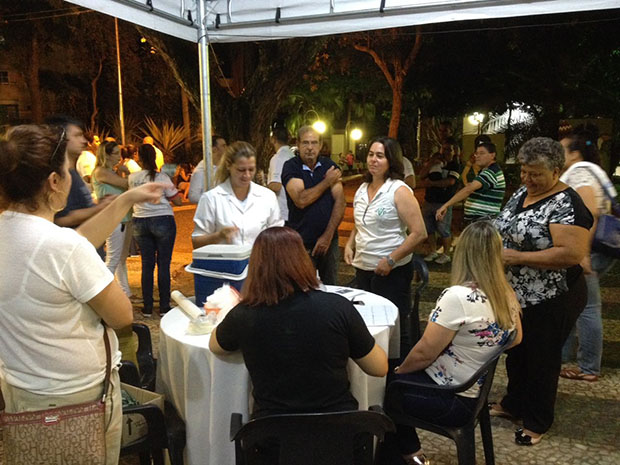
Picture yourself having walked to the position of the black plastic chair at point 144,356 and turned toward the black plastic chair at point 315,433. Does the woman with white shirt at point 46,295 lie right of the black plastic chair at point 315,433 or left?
right

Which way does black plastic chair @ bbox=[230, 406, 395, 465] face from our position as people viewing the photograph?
facing away from the viewer

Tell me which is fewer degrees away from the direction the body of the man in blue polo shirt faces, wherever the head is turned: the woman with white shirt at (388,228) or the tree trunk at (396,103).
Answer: the woman with white shirt

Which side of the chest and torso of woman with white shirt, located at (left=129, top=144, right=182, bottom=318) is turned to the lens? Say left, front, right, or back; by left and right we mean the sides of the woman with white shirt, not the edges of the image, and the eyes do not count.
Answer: back

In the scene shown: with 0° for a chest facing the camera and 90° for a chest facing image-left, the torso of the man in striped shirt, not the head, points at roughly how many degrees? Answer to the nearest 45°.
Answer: approximately 90°

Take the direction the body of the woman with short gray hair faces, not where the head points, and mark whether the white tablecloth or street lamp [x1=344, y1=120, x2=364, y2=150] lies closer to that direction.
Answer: the white tablecloth

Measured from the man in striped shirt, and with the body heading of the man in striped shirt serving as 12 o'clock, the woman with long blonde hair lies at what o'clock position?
The woman with long blonde hair is roughly at 9 o'clock from the man in striped shirt.

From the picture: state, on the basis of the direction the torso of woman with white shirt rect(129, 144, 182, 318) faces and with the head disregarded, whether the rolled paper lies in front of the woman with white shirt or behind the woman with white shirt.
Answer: behind

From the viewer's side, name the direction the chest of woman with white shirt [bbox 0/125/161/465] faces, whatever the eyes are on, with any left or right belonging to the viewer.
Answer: facing away from the viewer and to the right of the viewer

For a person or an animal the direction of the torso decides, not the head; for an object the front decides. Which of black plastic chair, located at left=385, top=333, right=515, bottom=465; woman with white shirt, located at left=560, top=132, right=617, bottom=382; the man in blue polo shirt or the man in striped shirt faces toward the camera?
the man in blue polo shirt

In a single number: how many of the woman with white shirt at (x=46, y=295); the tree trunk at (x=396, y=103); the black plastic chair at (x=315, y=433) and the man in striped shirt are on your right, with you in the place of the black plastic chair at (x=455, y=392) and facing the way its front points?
2
